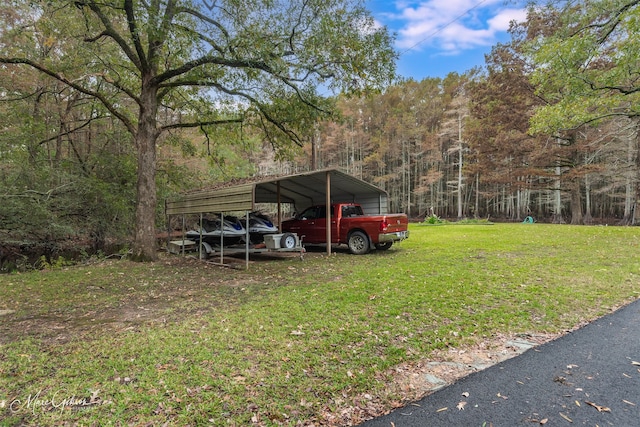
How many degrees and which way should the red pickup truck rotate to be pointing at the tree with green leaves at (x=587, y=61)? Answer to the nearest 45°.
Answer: approximately 135° to its right

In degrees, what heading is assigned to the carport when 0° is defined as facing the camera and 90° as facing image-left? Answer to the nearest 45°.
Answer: approximately 315°

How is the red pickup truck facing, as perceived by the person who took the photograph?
facing away from the viewer and to the left of the viewer

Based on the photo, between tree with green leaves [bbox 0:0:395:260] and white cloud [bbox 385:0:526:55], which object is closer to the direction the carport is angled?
the white cloud
